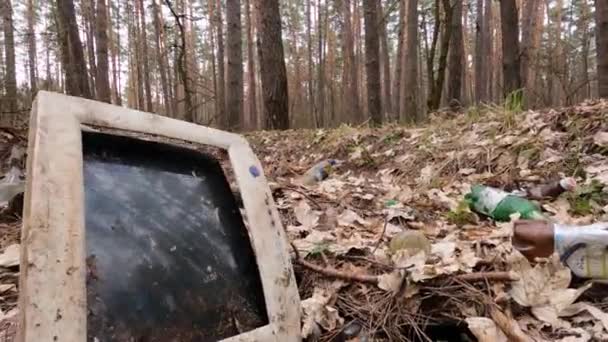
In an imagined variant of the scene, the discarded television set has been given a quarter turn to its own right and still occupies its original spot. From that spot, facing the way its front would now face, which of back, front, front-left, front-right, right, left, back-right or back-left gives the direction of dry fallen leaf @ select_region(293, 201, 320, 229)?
back

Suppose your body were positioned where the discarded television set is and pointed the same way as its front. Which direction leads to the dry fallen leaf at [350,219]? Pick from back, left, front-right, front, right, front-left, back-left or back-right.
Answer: left

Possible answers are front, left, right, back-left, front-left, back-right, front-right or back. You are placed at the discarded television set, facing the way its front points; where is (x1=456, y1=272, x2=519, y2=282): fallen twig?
front-left

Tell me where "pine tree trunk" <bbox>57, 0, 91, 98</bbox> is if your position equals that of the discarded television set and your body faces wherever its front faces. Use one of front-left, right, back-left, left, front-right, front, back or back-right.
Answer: back-left

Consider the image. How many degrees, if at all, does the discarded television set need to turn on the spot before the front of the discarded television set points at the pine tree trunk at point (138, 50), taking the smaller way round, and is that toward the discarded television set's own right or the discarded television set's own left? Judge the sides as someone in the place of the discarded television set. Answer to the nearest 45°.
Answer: approximately 135° to the discarded television set's own left

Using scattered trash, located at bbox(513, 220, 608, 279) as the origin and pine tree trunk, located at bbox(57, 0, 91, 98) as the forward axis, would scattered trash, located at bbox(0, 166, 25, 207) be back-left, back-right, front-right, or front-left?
front-left

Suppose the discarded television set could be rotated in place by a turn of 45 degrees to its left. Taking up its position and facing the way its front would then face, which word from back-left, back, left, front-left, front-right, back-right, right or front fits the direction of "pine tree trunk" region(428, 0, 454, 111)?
front-left

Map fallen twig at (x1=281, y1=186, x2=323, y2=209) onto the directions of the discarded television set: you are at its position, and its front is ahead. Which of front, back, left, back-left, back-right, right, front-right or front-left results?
left

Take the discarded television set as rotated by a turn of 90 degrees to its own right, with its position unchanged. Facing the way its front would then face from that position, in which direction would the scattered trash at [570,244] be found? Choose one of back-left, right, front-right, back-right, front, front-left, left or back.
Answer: back-left

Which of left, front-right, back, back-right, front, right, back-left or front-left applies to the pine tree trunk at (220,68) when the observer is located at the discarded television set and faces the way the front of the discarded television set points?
back-left

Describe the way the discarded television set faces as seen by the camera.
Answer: facing the viewer and to the right of the viewer

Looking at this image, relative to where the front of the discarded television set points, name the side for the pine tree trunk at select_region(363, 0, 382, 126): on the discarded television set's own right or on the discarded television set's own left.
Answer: on the discarded television set's own left

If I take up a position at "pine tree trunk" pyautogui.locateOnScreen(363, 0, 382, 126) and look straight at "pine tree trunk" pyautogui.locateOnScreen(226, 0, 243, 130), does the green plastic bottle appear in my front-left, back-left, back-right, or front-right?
back-left

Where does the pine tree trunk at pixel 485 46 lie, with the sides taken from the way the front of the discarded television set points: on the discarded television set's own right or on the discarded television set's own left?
on the discarded television set's own left

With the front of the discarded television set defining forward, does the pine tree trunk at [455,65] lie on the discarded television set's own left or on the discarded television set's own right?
on the discarded television set's own left
